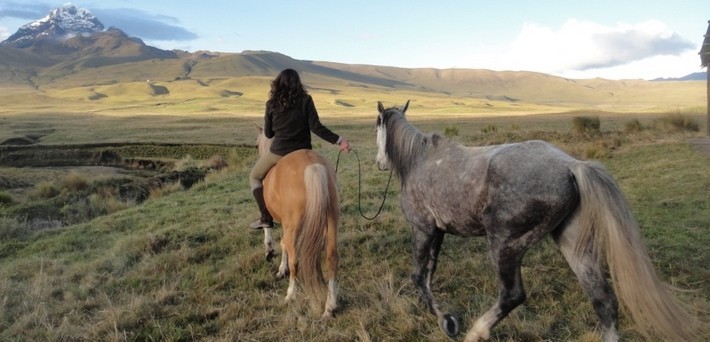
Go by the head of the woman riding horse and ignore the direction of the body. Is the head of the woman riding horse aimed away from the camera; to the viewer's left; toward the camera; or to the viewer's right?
away from the camera

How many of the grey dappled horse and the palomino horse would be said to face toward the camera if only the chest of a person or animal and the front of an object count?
0

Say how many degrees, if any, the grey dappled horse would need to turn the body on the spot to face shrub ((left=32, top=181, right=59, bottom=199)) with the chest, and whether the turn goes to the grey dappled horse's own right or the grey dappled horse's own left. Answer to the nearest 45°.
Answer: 0° — it already faces it

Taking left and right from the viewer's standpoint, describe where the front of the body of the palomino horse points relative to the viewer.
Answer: facing away from the viewer and to the left of the viewer

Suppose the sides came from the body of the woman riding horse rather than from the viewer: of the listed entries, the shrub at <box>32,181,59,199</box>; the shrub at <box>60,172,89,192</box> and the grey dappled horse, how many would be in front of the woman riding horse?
2

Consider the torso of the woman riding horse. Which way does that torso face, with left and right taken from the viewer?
facing away from the viewer and to the left of the viewer

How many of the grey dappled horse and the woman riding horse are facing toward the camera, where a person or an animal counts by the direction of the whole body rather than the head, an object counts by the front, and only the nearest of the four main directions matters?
0

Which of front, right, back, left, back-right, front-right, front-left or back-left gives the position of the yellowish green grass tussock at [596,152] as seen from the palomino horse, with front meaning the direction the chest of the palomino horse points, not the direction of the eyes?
right

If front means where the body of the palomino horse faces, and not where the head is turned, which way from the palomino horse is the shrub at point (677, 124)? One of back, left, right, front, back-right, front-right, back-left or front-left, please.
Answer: right

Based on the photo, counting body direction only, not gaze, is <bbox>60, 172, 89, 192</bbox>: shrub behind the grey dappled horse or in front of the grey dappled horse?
in front

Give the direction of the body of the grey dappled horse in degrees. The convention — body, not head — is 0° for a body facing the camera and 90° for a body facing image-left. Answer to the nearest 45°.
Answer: approximately 135°
